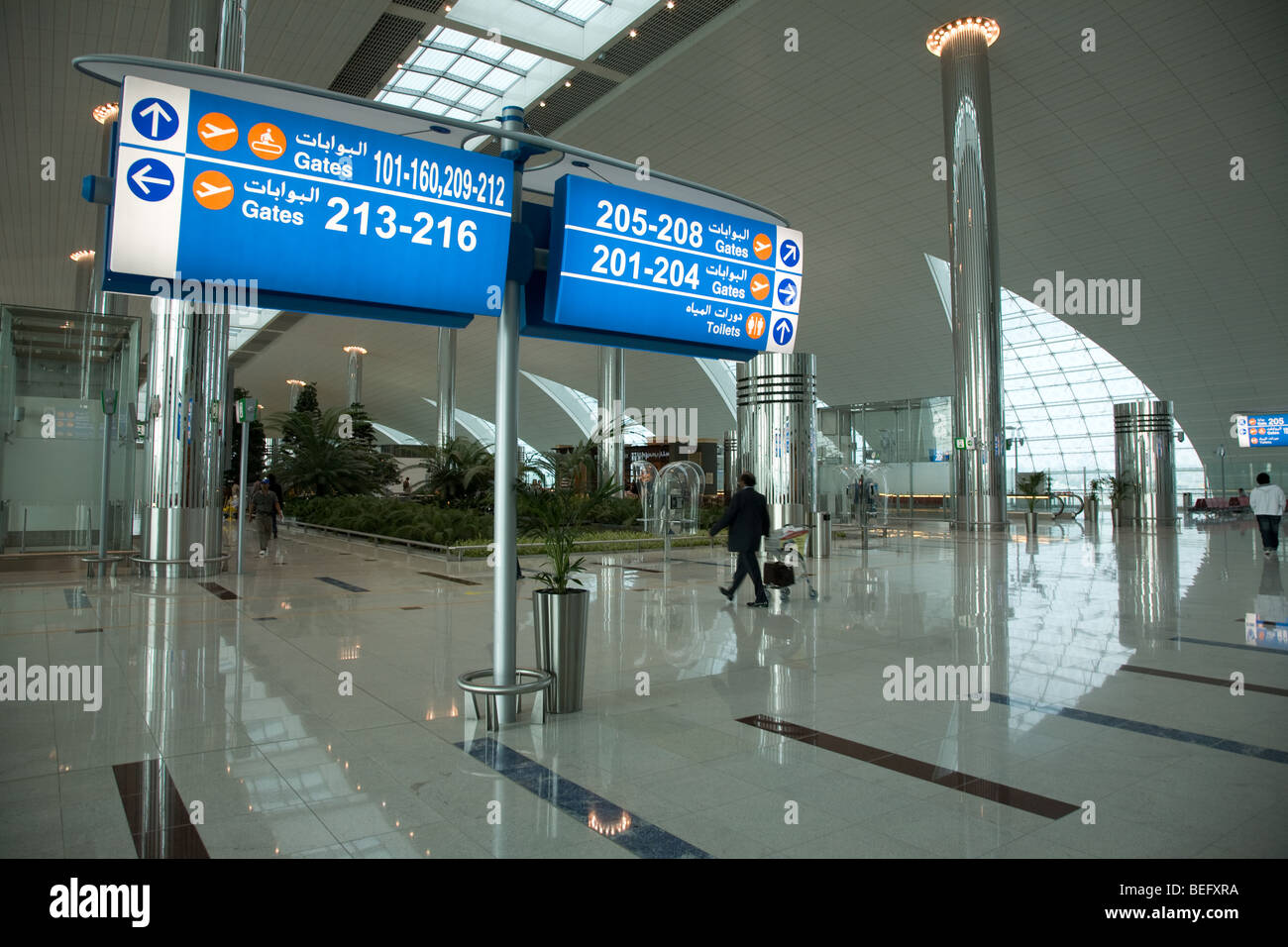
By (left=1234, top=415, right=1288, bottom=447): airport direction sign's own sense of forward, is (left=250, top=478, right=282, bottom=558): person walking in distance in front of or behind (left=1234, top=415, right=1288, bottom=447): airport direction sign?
in front

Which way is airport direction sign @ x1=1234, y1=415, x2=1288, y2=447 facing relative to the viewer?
toward the camera

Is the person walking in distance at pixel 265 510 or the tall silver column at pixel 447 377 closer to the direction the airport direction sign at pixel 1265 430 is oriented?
the person walking in distance

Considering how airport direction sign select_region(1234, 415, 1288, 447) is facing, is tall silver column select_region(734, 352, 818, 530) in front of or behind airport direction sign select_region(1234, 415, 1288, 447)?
in front

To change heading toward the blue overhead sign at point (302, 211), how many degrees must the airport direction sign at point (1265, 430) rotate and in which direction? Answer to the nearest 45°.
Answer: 0° — it already faces it

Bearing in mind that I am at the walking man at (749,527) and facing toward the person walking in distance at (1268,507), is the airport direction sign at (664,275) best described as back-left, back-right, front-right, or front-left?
back-right

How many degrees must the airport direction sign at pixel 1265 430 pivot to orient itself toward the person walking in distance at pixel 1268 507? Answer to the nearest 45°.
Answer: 0° — it already faces them
